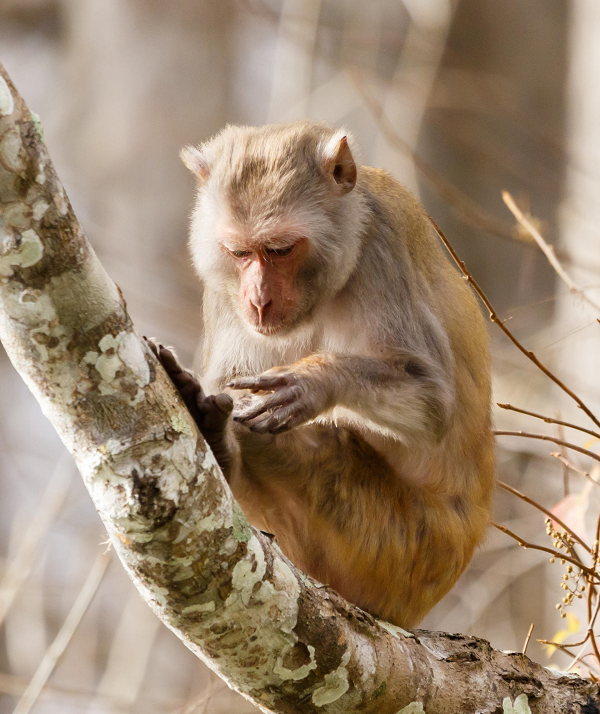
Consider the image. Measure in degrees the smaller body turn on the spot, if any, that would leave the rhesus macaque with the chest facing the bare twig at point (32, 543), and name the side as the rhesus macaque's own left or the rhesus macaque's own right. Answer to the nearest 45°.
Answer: approximately 90° to the rhesus macaque's own right

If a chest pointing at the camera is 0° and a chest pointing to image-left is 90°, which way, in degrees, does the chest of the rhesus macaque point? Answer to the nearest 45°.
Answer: approximately 45°
